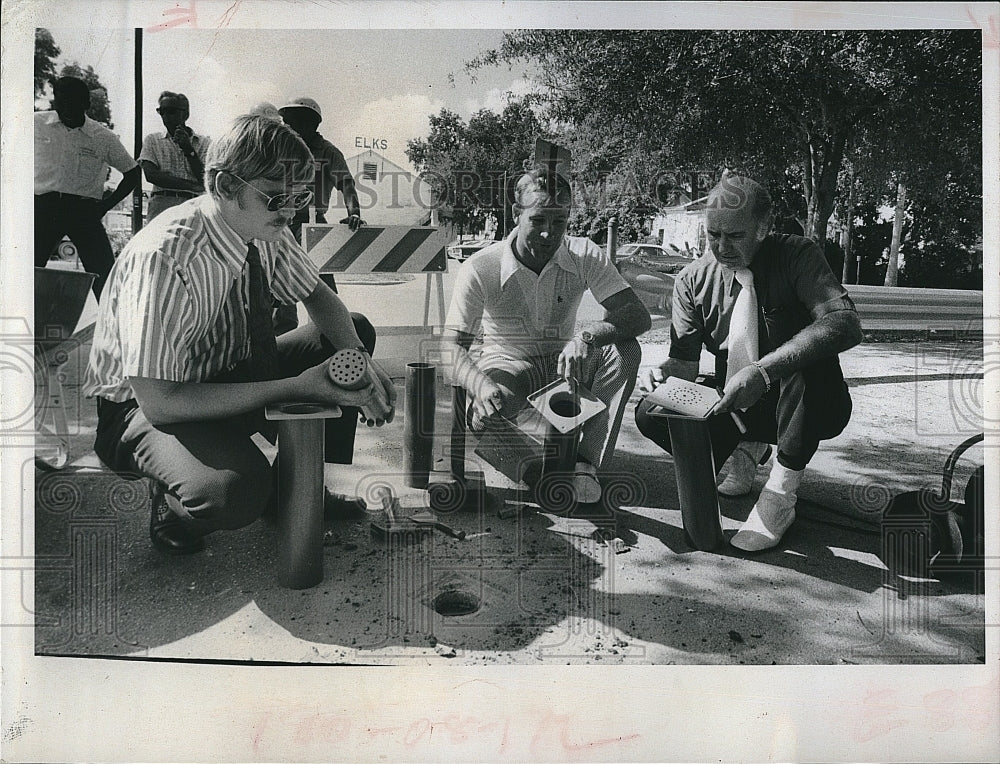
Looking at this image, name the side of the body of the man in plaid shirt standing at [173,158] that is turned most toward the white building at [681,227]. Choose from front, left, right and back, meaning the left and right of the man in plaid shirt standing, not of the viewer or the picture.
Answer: left

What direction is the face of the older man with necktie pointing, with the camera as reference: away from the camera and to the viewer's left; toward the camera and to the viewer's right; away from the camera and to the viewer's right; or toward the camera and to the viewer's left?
toward the camera and to the viewer's left

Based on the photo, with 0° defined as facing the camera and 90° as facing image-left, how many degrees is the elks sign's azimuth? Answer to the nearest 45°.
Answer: approximately 0°

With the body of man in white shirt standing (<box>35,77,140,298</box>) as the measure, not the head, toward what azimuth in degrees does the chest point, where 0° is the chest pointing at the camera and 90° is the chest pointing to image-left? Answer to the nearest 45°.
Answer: approximately 0°

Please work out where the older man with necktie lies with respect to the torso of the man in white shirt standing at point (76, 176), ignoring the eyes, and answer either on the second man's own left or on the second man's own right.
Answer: on the second man's own left
